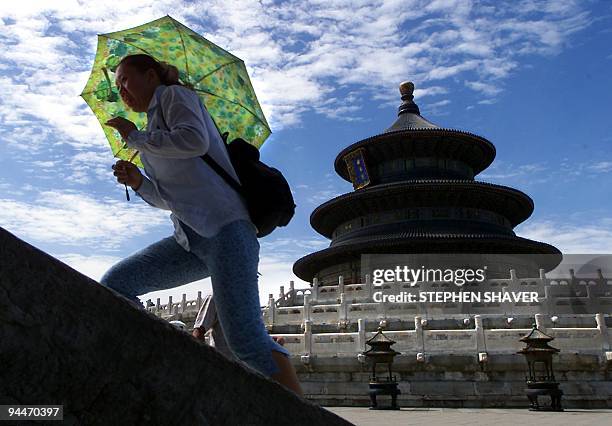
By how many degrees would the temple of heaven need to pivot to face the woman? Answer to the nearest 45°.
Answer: approximately 45° to its left

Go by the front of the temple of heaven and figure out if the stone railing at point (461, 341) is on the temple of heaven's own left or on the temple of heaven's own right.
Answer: on the temple of heaven's own left

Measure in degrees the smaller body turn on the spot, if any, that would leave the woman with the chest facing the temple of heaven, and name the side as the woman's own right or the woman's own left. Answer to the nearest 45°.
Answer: approximately 135° to the woman's own right

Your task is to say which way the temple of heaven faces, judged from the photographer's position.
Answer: facing the viewer and to the left of the viewer

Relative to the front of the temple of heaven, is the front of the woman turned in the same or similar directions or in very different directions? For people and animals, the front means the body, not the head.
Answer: same or similar directions

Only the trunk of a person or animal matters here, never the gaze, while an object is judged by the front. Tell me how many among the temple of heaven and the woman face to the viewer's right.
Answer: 0

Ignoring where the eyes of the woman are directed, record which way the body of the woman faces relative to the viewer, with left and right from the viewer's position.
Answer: facing to the left of the viewer

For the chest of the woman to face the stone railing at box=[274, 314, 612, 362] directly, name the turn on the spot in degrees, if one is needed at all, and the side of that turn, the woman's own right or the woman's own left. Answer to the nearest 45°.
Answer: approximately 135° to the woman's own right
